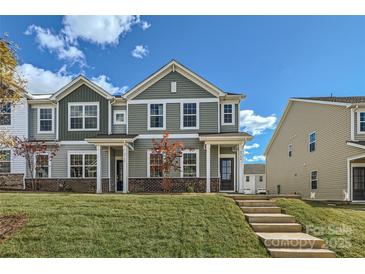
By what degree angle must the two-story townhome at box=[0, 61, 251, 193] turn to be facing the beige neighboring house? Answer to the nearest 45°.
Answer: approximately 90° to its left

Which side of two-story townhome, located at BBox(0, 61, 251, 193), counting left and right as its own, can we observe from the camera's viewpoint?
front

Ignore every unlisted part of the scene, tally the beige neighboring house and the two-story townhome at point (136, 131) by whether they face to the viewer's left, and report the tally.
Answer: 0

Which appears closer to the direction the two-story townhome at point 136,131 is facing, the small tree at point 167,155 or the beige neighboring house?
the small tree

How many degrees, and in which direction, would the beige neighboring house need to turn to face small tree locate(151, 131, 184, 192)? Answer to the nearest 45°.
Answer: approximately 90° to its right

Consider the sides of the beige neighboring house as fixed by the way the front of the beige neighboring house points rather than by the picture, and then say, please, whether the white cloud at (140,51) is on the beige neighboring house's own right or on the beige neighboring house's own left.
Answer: on the beige neighboring house's own right

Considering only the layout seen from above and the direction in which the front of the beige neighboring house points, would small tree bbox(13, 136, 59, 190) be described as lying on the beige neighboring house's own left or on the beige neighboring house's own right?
on the beige neighboring house's own right
